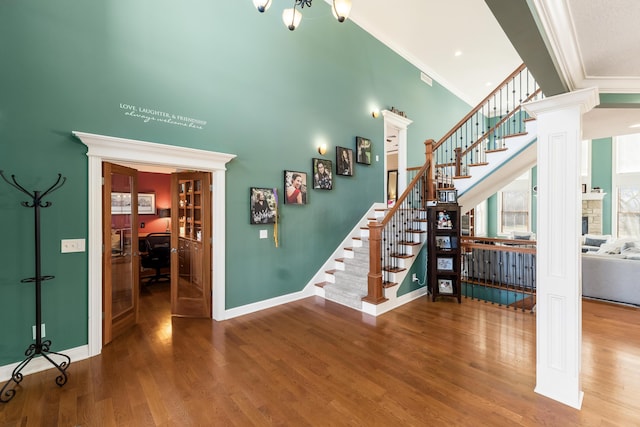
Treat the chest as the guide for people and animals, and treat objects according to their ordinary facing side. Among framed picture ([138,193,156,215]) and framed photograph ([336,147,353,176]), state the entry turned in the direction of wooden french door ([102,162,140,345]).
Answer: framed picture ([138,193,156,215])

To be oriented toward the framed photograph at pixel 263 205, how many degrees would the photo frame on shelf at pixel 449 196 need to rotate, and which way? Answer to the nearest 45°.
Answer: approximately 45° to its right

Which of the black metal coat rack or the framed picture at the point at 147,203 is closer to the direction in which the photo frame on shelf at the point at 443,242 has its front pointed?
the black metal coat rack

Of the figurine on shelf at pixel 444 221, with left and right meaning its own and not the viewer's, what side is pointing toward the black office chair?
right

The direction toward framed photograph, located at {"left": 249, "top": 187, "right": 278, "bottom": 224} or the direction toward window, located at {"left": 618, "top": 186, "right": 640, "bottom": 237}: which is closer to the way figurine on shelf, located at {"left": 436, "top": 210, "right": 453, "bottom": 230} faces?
the framed photograph

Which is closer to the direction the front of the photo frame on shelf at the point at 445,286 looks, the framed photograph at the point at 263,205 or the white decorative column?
the white decorative column

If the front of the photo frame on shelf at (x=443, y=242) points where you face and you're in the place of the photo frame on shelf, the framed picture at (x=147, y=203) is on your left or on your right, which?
on your right

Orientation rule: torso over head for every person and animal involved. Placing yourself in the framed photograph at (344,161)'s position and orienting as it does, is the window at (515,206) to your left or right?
on your left

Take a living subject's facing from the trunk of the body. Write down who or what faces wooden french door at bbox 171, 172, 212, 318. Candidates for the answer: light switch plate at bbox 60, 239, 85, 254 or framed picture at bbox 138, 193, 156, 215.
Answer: the framed picture

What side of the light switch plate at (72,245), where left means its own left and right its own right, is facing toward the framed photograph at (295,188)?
left

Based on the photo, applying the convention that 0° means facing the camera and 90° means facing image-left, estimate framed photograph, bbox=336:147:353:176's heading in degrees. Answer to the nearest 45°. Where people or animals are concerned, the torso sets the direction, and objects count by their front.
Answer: approximately 315°
